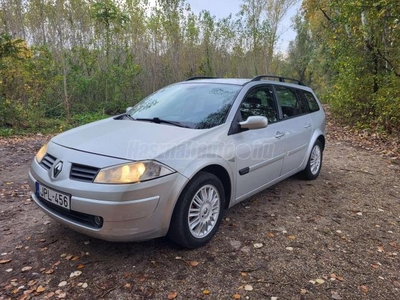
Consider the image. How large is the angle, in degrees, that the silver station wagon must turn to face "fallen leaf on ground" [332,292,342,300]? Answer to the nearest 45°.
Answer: approximately 90° to its left

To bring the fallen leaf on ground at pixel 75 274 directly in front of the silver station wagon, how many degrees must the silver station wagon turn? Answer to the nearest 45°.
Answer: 0° — it already faces it

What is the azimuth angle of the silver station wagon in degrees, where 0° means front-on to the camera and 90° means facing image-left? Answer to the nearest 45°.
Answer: approximately 45°

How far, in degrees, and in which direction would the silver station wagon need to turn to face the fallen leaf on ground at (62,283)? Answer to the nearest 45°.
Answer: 0° — it already faces it
